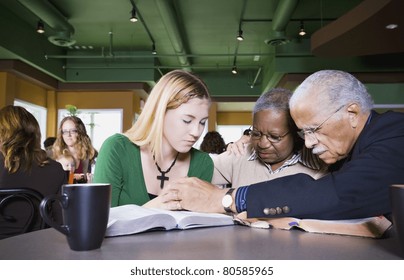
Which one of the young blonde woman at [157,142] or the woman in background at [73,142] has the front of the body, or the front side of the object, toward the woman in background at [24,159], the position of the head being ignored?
the woman in background at [73,142]

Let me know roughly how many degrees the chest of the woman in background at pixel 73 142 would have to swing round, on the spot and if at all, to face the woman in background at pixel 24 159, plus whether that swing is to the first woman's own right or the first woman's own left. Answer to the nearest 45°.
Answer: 0° — they already face them

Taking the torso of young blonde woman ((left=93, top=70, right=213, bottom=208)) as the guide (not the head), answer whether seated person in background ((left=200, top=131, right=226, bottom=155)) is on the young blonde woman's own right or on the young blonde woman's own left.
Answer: on the young blonde woman's own left

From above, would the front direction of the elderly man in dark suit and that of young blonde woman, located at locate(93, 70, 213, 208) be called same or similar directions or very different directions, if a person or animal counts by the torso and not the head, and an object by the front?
very different directions

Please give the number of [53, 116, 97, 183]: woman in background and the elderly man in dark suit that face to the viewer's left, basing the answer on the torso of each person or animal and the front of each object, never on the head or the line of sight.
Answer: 1

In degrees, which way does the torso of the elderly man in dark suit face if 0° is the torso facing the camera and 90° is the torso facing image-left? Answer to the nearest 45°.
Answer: approximately 90°
